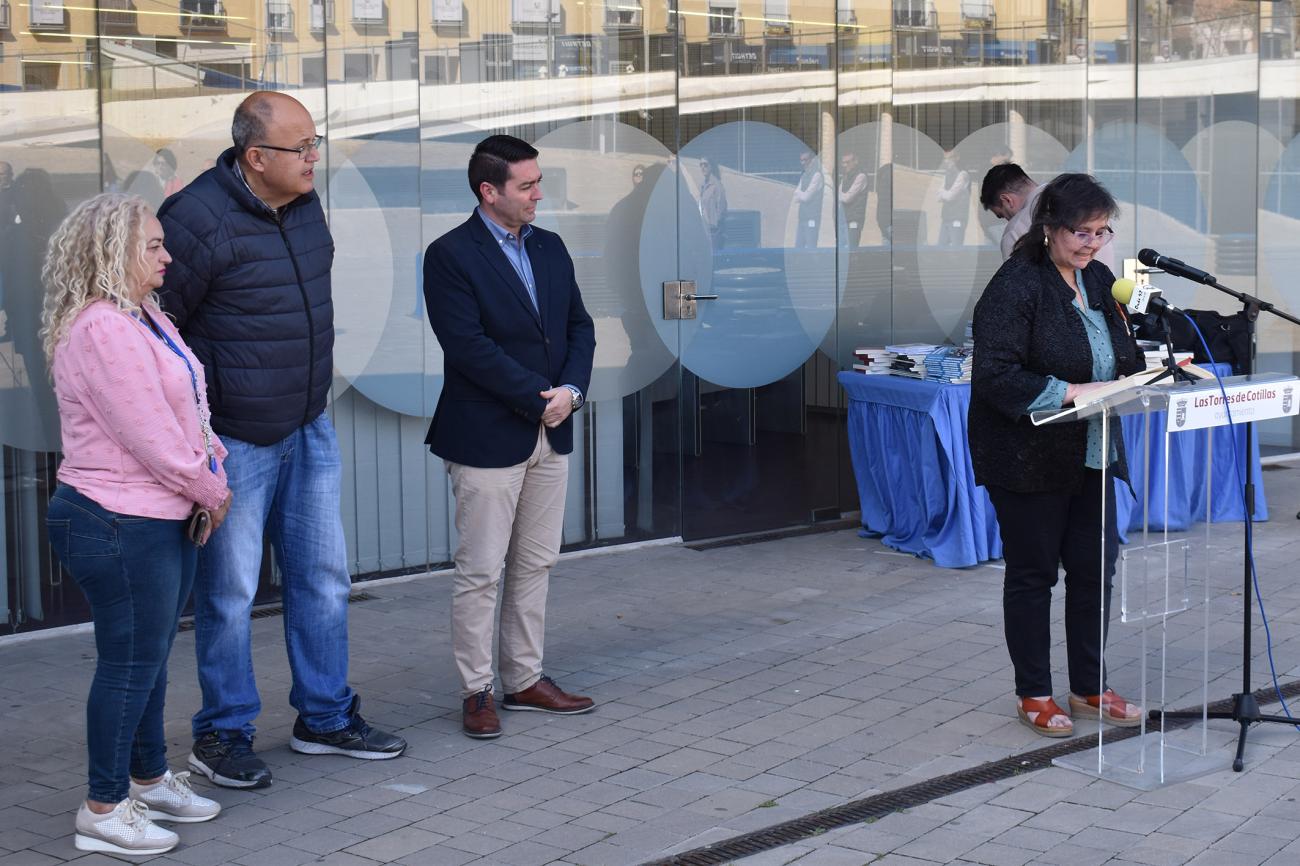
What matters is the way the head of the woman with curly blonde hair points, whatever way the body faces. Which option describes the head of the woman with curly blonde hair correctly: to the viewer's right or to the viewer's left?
to the viewer's right

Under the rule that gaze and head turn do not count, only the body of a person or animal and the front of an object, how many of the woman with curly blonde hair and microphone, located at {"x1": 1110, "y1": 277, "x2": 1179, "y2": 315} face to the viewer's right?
1

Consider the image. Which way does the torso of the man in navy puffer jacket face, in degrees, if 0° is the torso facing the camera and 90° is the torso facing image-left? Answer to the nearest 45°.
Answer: approximately 315°

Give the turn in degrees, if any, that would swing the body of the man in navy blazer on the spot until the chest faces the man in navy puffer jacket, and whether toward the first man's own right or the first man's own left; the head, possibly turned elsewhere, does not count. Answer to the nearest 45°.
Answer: approximately 90° to the first man's own right

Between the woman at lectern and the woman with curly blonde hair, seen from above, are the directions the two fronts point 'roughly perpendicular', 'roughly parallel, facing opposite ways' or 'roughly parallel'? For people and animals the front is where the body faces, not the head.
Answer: roughly perpendicular

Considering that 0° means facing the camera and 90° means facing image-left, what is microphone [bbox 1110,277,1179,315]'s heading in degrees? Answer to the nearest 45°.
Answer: approximately 90°

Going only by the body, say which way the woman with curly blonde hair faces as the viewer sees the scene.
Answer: to the viewer's right

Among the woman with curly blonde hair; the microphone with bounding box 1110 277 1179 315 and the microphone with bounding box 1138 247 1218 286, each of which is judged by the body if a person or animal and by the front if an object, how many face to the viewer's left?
2

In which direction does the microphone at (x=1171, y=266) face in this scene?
to the viewer's left
